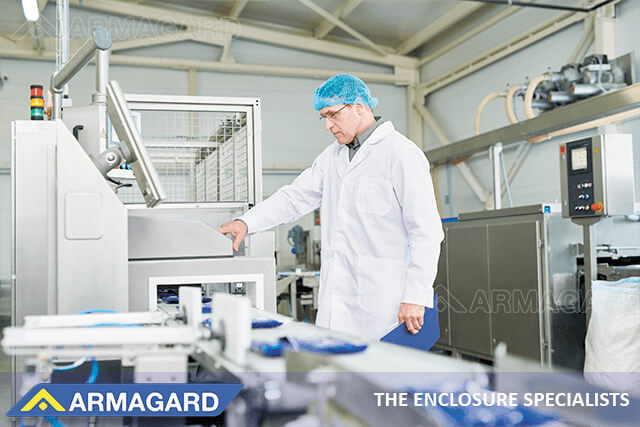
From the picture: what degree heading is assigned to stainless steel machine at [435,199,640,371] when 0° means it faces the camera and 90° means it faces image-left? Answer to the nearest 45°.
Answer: approximately 45°

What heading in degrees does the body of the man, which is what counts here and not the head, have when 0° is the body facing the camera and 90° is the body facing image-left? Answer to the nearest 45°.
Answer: approximately 45°

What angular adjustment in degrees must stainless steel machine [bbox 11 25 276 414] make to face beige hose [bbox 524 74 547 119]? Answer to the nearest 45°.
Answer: approximately 45° to its left

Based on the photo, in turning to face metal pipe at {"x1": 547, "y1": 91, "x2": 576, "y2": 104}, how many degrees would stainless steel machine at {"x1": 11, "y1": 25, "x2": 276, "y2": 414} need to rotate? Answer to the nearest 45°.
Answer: approximately 45° to its left

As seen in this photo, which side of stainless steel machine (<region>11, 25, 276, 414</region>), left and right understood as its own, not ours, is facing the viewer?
right

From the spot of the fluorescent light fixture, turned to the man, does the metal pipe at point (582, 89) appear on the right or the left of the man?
left

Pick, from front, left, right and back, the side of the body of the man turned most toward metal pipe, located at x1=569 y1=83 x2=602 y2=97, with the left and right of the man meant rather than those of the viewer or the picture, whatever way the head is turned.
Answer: back

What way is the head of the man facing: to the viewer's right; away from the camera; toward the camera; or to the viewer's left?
to the viewer's left

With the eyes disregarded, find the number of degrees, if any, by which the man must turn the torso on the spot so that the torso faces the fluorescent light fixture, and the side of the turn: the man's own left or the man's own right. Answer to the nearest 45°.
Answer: approximately 90° to the man's own right

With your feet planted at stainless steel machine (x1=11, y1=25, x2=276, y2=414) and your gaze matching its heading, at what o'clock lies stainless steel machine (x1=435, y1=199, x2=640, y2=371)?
stainless steel machine (x1=435, y1=199, x2=640, y2=371) is roughly at 11 o'clock from stainless steel machine (x1=11, y1=25, x2=276, y2=414).
